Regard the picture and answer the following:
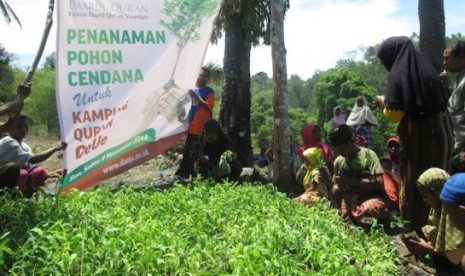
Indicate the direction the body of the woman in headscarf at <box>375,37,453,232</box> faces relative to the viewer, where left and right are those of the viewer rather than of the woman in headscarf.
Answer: facing to the left of the viewer

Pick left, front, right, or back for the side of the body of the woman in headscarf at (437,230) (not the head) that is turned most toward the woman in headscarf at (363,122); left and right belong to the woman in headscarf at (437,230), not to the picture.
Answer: right

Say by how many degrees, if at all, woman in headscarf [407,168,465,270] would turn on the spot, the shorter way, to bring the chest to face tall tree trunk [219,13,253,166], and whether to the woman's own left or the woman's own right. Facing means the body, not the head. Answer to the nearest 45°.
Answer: approximately 45° to the woman's own right

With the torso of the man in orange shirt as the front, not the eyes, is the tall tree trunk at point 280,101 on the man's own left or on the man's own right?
on the man's own left

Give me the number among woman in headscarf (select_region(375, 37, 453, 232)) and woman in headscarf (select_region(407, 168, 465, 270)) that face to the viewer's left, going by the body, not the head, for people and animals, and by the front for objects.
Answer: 2

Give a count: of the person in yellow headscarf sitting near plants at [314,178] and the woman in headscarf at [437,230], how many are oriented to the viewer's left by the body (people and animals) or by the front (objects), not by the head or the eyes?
2

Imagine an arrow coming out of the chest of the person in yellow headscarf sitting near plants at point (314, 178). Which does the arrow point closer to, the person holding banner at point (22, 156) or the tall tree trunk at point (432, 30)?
the person holding banner

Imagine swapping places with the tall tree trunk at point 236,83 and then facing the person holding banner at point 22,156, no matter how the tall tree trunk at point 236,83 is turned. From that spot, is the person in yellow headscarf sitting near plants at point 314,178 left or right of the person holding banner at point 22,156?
left

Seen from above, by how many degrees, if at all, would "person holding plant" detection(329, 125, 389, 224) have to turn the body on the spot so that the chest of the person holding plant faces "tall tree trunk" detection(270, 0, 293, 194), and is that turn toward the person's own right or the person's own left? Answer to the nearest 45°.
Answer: approximately 90° to the person's own right

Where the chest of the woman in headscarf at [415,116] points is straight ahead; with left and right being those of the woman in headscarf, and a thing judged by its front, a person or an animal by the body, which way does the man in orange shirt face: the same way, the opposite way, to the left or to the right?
to the left

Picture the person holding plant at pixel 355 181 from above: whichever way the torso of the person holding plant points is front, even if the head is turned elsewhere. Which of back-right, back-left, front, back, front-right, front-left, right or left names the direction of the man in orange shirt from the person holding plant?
right

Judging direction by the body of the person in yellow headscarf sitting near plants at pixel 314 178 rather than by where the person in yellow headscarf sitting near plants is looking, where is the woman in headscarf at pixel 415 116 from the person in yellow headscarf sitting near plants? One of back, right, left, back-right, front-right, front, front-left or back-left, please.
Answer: back-left

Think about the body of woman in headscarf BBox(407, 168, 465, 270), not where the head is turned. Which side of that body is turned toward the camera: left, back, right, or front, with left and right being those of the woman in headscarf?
left
